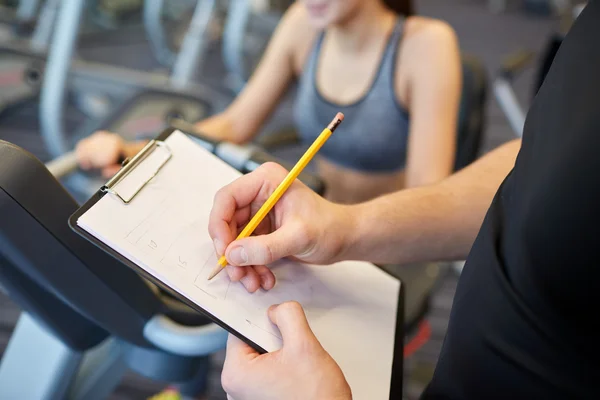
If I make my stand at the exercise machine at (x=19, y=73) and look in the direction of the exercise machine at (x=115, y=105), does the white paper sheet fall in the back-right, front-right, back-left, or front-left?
front-right

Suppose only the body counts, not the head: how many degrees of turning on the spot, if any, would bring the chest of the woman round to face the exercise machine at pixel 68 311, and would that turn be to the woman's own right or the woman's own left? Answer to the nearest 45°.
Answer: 0° — they already face it

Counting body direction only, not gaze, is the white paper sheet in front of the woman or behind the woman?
in front

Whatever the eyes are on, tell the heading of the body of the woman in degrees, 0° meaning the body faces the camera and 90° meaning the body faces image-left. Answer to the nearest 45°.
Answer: approximately 45°

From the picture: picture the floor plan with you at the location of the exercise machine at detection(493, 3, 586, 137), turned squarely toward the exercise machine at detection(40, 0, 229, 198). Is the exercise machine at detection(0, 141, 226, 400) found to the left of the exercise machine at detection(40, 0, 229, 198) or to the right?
left

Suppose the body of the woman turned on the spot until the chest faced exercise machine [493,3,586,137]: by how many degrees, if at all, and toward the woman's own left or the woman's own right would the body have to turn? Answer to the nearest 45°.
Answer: approximately 180°

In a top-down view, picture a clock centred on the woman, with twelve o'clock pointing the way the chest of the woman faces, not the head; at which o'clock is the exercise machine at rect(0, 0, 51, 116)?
The exercise machine is roughly at 3 o'clock from the woman.

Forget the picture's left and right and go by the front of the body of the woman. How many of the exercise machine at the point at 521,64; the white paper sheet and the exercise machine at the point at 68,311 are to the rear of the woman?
1

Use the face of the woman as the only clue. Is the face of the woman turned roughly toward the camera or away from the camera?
toward the camera
